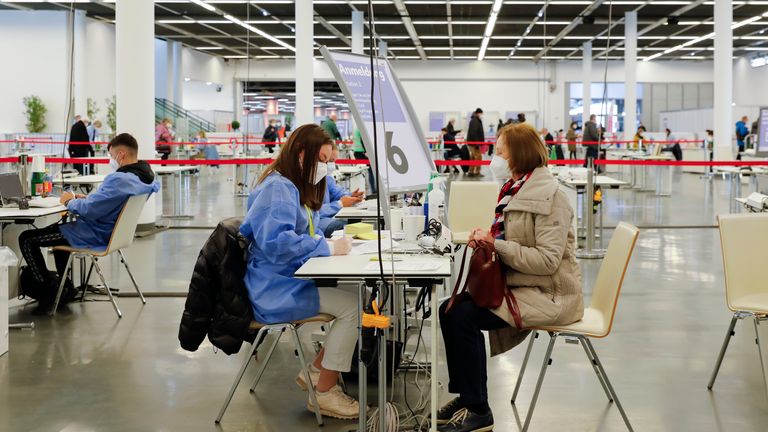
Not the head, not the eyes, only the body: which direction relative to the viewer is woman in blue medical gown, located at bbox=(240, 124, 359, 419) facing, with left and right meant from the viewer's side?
facing to the right of the viewer

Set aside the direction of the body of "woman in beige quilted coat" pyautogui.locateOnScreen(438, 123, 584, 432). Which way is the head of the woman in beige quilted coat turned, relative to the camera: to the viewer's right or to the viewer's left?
to the viewer's left

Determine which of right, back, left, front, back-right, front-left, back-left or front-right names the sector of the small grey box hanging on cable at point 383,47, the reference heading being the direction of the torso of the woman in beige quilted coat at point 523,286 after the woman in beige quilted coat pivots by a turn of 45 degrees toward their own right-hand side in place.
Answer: front-right

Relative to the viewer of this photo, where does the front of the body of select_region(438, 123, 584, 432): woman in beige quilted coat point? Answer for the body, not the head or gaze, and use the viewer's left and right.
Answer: facing to the left of the viewer

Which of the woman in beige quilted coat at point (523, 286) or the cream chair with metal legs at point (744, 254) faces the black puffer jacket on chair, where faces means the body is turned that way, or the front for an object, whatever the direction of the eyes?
the woman in beige quilted coat

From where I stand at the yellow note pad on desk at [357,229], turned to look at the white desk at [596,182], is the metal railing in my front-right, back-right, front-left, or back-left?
front-left

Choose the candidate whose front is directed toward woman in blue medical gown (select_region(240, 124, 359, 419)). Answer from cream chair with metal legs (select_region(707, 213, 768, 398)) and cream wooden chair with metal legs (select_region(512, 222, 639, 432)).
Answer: cream wooden chair with metal legs (select_region(512, 222, 639, 432))

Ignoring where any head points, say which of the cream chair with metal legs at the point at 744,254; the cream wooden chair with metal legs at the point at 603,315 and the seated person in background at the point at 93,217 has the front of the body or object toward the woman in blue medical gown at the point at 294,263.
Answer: the cream wooden chair with metal legs at the point at 603,315

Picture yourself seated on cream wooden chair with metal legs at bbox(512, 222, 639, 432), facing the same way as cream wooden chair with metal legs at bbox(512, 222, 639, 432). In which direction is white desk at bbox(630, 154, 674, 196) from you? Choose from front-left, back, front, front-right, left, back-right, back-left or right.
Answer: right

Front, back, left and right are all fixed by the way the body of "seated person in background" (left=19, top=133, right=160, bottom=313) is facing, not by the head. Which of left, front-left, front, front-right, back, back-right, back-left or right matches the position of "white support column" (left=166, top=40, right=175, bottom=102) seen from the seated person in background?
right

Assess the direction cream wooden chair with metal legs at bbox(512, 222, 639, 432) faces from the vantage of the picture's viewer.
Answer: facing to the left of the viewer

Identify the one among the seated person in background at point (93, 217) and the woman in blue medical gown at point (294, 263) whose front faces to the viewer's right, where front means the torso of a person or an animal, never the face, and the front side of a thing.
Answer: the woman in blue medical gown

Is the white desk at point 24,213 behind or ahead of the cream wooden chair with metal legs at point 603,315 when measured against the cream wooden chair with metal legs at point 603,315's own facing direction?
ahead

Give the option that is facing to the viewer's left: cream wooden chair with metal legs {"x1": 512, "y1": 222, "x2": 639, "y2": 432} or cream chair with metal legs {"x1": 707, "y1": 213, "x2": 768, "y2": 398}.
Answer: cream wooden chair with metal legs {"x1": 512, "y1": 222, "x2": 639, "y2": 432}

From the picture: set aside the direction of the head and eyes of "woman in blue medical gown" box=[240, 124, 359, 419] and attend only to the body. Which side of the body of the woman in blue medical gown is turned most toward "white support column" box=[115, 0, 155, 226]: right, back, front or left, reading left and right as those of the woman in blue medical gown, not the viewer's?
left
